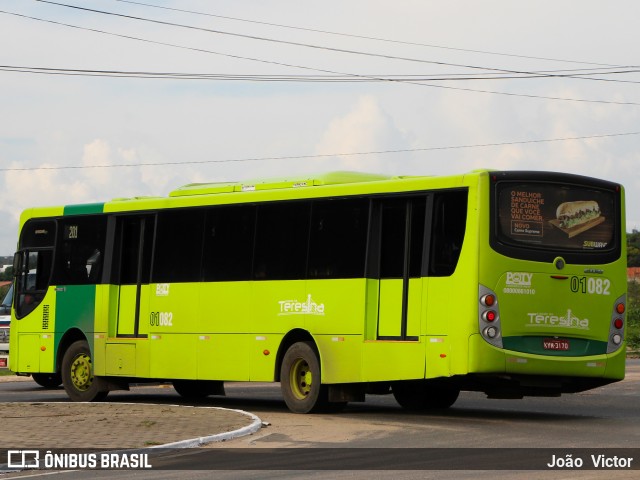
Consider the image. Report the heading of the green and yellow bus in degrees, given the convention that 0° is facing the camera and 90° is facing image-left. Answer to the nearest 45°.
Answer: approximately 135°
